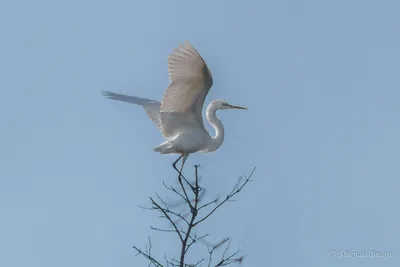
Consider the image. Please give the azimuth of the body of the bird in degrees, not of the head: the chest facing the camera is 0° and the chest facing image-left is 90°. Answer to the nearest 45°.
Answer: approximately 270°
